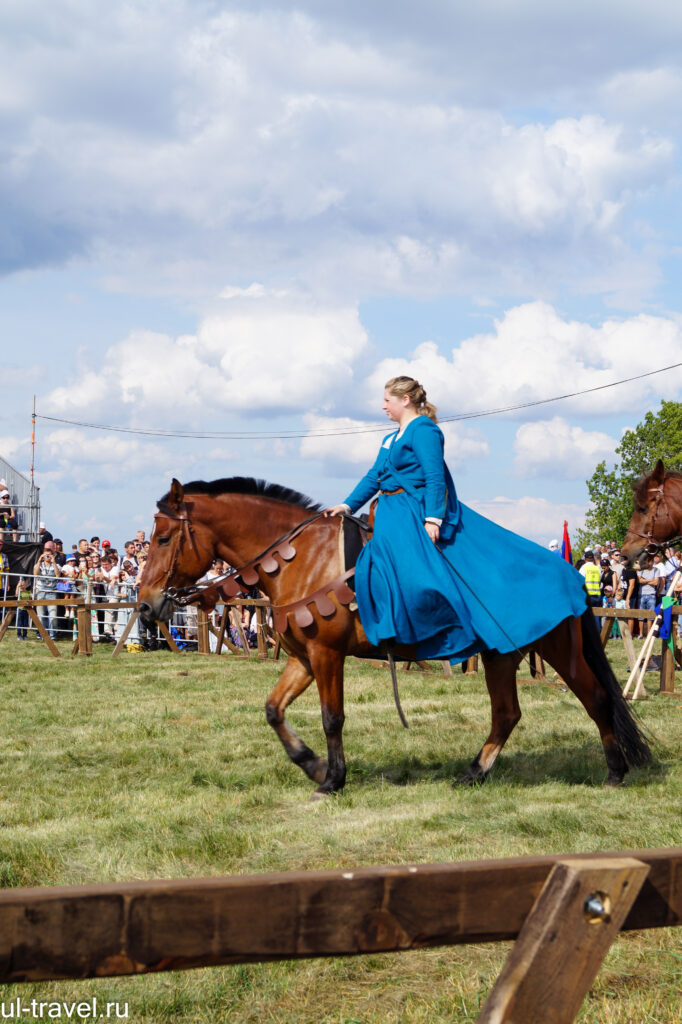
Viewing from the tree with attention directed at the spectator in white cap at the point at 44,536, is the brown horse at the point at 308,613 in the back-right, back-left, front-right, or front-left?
front-left

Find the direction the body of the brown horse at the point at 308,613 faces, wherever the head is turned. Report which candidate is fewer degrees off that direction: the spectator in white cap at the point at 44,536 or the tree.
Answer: the spectator in white cap

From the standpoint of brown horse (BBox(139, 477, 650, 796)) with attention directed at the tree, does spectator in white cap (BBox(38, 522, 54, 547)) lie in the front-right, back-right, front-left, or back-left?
front-left

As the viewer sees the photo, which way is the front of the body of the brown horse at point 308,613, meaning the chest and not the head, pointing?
to the viewer's left

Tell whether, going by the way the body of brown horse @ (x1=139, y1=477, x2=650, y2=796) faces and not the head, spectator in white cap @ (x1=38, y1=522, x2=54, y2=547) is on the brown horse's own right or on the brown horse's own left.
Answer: on the brown horse's own right

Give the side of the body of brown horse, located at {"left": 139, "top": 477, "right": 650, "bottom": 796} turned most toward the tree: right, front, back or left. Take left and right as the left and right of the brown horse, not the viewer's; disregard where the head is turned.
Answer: right
